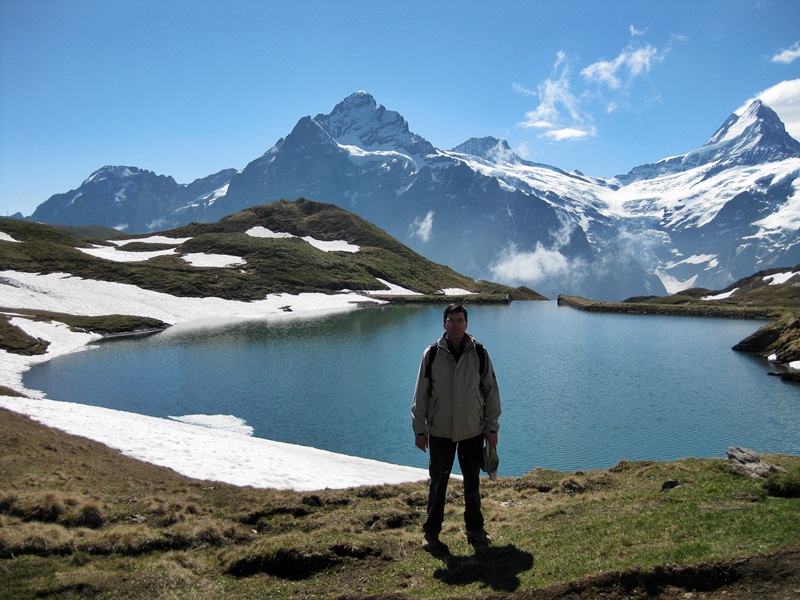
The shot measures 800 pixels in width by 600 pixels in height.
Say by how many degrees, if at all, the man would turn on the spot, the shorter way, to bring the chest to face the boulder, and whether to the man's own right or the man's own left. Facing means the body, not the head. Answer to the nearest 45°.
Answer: approximately 135° to the man's own left

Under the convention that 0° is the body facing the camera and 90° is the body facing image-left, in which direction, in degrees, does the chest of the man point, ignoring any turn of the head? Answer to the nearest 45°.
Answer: approximately 0°
